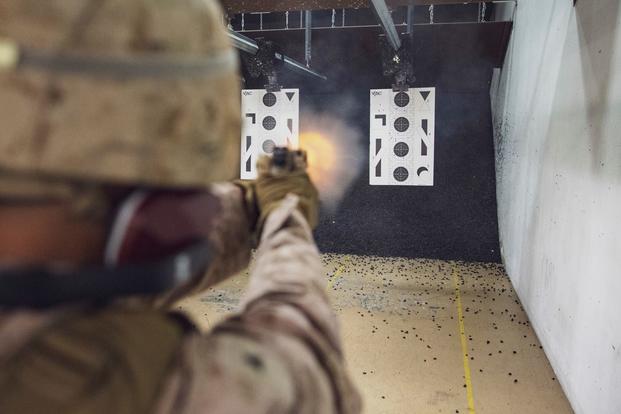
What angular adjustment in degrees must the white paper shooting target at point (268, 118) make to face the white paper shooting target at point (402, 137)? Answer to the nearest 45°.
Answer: approximately 90° to its left

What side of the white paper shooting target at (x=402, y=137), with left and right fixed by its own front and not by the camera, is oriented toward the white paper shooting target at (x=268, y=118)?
right

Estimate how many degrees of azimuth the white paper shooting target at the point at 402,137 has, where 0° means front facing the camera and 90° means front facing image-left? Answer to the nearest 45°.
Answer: approximately 0°

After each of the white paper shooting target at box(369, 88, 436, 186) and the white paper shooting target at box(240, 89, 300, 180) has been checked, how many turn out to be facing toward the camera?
2
